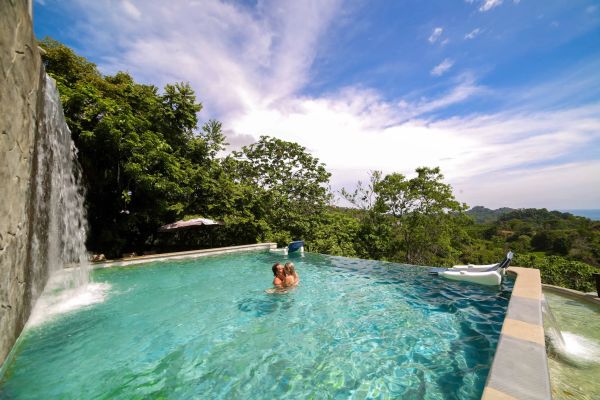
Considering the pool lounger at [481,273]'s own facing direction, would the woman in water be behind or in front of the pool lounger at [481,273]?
in front

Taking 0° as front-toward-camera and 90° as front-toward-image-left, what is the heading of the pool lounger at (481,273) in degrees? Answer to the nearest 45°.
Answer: approximately 90°

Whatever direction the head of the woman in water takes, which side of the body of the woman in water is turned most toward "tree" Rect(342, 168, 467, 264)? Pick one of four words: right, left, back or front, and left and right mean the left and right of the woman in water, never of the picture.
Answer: right

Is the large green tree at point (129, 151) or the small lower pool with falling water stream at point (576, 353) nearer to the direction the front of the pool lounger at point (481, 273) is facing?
the large green tree

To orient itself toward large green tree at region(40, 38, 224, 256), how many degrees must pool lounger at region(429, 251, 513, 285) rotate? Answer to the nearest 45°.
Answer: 0° — it already faces it

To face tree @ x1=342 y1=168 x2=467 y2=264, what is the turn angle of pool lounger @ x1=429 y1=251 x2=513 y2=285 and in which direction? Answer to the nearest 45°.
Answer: approximately 90° to its right

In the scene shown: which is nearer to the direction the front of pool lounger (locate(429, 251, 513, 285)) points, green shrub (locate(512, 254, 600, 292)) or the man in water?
the man in water
